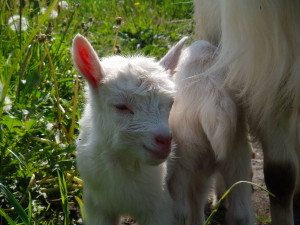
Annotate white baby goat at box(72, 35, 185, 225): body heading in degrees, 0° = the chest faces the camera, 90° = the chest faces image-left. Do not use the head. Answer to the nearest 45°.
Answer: approximately 315°

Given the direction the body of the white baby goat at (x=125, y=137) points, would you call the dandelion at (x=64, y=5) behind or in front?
behind
